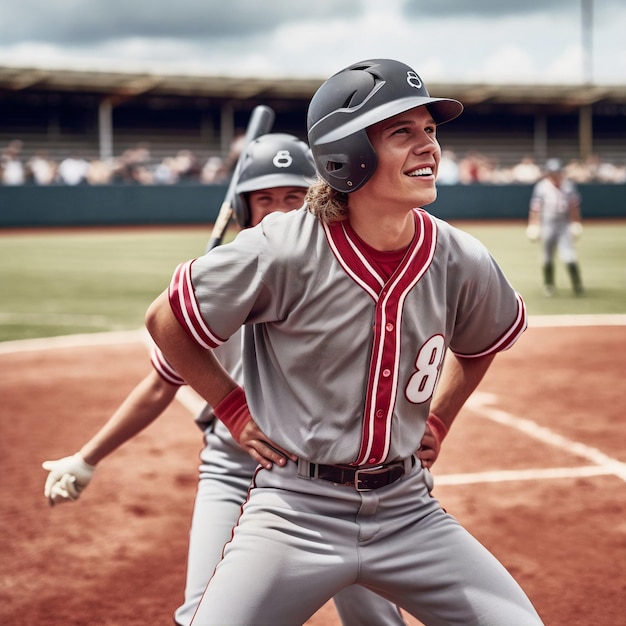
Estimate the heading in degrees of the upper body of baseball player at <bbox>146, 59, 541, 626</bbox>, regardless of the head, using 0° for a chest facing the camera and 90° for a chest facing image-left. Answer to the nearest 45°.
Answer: approximately 0°

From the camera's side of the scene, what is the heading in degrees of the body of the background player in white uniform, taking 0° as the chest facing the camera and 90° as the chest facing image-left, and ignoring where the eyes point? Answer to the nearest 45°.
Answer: approximately 0°

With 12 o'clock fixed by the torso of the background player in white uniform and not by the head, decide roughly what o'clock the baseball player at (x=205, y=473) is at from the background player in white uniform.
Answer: The baseball player is roughly at 12 o'clock from the background player in white uniform.

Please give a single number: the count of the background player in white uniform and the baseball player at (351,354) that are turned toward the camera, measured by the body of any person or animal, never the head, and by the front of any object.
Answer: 2

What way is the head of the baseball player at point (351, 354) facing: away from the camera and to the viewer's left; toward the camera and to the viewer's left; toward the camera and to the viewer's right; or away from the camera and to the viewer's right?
toward the camera and to the viewer's right

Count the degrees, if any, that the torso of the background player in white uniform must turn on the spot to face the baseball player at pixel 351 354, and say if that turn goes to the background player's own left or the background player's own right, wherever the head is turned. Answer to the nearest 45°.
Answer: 0° — they already face them

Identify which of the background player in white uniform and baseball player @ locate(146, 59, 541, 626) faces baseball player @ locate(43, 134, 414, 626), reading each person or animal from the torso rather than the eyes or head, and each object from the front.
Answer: the background player in white uniform
